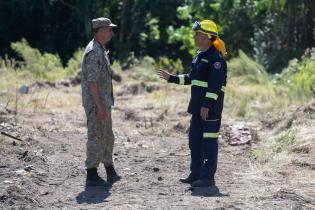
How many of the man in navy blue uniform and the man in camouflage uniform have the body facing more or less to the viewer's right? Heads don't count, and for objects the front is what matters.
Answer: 1

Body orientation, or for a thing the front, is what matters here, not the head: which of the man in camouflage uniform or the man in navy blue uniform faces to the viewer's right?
the man in camouflage uniform

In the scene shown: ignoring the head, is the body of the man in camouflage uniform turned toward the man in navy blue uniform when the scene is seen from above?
yes

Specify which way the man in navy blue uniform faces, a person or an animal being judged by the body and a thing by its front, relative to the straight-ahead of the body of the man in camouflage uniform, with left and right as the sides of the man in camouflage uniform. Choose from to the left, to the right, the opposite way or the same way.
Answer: the opposite way

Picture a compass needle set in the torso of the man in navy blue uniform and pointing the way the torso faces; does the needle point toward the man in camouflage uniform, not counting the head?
yes

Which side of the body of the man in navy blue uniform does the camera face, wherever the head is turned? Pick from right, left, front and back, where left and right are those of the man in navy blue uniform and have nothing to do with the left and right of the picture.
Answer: left

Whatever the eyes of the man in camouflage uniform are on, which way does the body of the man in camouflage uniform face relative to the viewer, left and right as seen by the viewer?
facing to the right of the viewer

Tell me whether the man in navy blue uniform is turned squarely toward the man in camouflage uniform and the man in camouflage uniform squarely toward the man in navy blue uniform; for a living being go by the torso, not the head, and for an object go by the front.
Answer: yes
